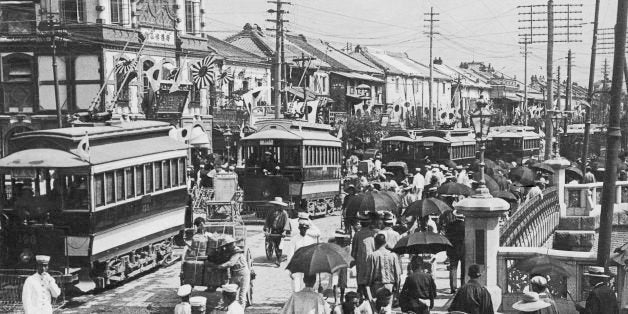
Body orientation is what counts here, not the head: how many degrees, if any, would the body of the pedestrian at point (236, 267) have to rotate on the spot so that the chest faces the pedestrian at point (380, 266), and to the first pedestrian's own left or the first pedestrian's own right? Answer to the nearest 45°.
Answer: approximately 180°

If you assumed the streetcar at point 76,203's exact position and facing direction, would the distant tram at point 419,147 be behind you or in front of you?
behind

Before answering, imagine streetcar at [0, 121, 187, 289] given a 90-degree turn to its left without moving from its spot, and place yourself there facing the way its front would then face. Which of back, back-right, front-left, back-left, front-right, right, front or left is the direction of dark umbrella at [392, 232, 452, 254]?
front

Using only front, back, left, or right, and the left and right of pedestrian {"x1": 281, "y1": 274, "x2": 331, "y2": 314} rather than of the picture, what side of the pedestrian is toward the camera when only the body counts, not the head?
back

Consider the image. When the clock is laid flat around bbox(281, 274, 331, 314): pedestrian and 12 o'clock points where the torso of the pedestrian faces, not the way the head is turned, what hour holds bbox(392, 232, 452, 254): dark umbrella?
The dark umbrella is roughly at 1 o'clock from the pedestrian.

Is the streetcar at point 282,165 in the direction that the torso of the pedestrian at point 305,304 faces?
yes

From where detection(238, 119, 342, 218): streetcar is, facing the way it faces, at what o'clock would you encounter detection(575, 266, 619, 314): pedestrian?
The pedestrian is roughly at 10 o'clock from the streetcar.

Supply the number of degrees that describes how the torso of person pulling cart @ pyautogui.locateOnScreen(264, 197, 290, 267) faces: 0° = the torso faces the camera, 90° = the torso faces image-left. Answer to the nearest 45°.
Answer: approximately 0°

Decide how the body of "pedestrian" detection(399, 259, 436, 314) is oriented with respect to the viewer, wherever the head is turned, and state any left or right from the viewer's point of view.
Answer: facing away from the viewer

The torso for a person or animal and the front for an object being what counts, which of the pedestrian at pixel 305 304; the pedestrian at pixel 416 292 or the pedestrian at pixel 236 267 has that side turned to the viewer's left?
the pedestrian at pixel 236 267

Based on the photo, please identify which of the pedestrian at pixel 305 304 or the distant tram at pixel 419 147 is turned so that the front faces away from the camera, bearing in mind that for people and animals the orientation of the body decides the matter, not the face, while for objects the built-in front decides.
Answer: the pedestrian

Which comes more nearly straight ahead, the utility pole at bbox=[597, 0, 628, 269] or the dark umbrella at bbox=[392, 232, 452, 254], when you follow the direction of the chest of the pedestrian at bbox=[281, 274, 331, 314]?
the dark umbrella

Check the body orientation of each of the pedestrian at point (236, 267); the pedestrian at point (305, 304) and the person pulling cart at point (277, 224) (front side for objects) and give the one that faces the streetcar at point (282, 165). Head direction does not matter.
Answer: the pedestrian at point (305, 304)

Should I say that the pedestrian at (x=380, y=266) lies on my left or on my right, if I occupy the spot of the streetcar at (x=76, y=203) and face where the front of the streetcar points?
on my left
